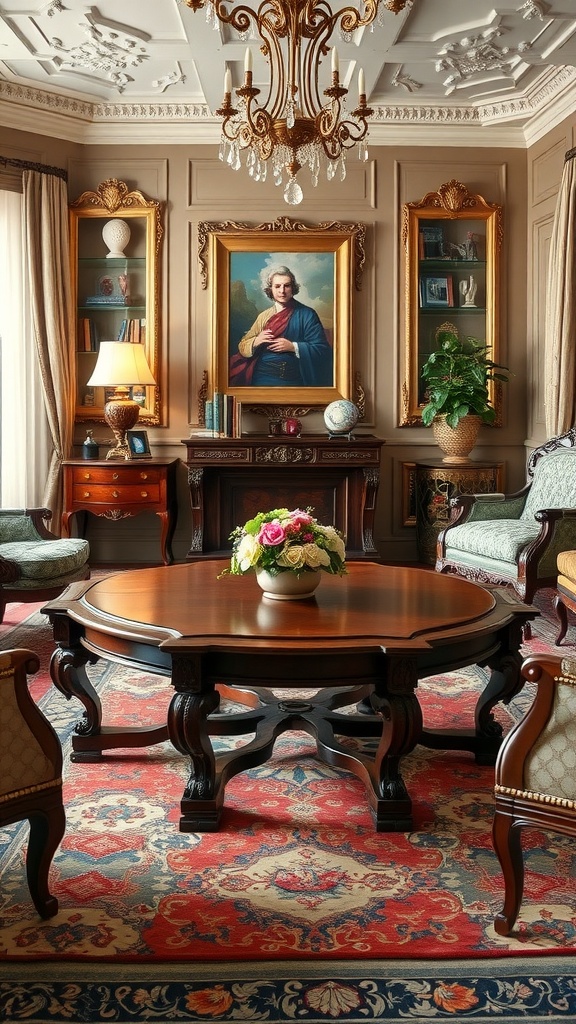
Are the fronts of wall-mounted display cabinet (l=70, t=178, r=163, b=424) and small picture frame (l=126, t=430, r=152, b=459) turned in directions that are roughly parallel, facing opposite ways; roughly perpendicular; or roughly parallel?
roughly parallel

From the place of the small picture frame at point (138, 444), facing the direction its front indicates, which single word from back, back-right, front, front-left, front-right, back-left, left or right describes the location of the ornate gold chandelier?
front

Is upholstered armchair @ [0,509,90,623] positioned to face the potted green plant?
no

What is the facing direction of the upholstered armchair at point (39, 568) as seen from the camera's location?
facing the viewer and to the right of the viewer

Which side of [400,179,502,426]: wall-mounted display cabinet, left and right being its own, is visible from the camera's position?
front

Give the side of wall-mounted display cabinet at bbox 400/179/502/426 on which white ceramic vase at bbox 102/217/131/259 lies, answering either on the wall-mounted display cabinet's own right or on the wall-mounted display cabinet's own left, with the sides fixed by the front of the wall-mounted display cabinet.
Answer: on the wall-mounted display cabinet's own right

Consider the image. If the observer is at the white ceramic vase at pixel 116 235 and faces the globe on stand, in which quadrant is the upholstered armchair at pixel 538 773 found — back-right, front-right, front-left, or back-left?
front-right

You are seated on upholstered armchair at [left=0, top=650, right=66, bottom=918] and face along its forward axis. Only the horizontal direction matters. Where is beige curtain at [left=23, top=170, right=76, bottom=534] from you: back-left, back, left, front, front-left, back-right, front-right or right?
front-left

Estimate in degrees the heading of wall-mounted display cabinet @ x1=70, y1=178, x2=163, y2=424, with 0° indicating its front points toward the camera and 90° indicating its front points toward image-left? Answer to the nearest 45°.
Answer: approximately 0°

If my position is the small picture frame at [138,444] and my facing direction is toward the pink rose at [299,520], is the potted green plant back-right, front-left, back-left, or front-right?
front-left

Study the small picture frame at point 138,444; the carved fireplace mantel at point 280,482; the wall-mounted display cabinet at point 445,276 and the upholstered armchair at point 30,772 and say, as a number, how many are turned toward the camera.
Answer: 3

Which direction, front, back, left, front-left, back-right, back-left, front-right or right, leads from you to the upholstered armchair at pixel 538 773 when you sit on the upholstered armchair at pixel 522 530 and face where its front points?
front-left

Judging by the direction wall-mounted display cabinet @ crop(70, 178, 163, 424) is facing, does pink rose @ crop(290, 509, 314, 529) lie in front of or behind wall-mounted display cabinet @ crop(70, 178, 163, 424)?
in front

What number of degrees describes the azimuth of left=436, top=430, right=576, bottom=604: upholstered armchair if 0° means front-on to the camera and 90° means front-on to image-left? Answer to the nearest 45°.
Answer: approximately 45°

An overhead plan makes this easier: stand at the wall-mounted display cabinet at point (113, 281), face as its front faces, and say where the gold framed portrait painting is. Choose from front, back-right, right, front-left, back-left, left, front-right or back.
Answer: left

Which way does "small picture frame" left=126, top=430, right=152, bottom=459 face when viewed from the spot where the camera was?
facing the viewer

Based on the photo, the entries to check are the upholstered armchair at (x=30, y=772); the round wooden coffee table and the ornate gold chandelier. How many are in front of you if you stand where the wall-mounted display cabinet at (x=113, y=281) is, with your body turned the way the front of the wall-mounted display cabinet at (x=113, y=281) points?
3

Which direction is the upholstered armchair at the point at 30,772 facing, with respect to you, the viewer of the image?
facing away from the viewer and to the right of the viewer
